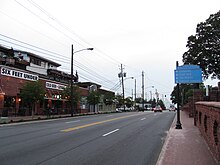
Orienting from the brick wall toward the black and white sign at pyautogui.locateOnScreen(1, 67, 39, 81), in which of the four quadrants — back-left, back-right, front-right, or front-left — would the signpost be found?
front-right

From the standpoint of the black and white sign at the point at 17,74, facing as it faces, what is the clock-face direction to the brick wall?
The brick wall is roughly at 1 o'clock from the black and white sign.

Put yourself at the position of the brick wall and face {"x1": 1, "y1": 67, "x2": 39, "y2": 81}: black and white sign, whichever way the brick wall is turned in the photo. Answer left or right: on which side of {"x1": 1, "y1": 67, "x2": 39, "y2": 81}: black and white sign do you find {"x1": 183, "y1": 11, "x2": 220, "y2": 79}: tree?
right

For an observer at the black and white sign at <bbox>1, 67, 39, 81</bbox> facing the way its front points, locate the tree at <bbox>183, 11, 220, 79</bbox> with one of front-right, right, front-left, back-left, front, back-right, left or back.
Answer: front-left

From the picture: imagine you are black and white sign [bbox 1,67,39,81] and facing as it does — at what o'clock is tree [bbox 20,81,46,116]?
The tree is roughly at 1 o'clock from the black and white sign.

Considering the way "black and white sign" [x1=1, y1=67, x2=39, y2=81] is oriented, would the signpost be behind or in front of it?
in front

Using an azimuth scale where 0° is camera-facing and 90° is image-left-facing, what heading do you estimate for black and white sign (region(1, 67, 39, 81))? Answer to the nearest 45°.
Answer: approximately 315°
